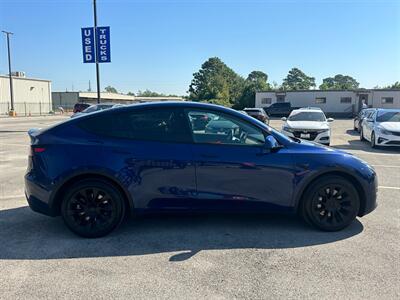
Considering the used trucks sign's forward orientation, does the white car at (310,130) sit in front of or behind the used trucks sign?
in front

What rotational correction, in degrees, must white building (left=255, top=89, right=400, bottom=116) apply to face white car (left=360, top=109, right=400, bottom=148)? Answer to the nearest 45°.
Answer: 0° — it already faces it

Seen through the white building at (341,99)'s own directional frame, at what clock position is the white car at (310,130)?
The white car is roughly at 12 o'clock from the white building.

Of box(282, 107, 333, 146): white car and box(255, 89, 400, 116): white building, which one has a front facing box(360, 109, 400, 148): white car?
the white building

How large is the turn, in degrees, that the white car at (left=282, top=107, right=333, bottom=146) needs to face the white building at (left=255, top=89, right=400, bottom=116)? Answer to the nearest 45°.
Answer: approximately 180°

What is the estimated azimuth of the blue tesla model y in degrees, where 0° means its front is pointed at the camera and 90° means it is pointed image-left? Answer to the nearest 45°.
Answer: approximately 270°

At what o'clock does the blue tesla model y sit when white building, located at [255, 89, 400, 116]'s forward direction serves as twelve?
The blue tesla model y is roughly at 12 o'clock from the white building.

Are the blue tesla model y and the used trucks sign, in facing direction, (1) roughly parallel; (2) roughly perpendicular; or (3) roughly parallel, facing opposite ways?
roughly perpendicular

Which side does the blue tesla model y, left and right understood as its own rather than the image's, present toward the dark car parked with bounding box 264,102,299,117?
left

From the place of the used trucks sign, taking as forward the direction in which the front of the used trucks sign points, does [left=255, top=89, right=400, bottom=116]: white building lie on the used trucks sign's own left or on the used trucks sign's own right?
on the used trucks sign's own left

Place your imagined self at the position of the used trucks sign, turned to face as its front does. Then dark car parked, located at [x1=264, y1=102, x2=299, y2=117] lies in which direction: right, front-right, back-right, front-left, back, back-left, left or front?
back-left

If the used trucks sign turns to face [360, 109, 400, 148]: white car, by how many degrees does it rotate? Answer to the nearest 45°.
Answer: approximately 45° to its left

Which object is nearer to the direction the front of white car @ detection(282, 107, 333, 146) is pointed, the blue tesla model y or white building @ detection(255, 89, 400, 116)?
the blue tesla model y

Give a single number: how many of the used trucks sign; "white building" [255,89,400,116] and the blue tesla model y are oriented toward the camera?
2

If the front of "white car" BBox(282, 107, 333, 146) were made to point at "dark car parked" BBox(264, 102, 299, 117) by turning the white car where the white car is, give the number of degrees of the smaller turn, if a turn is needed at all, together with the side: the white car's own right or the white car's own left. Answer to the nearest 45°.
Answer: approximately 180°

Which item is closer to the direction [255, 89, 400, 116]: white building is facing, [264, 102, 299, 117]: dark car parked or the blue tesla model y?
the blue tesla model y
